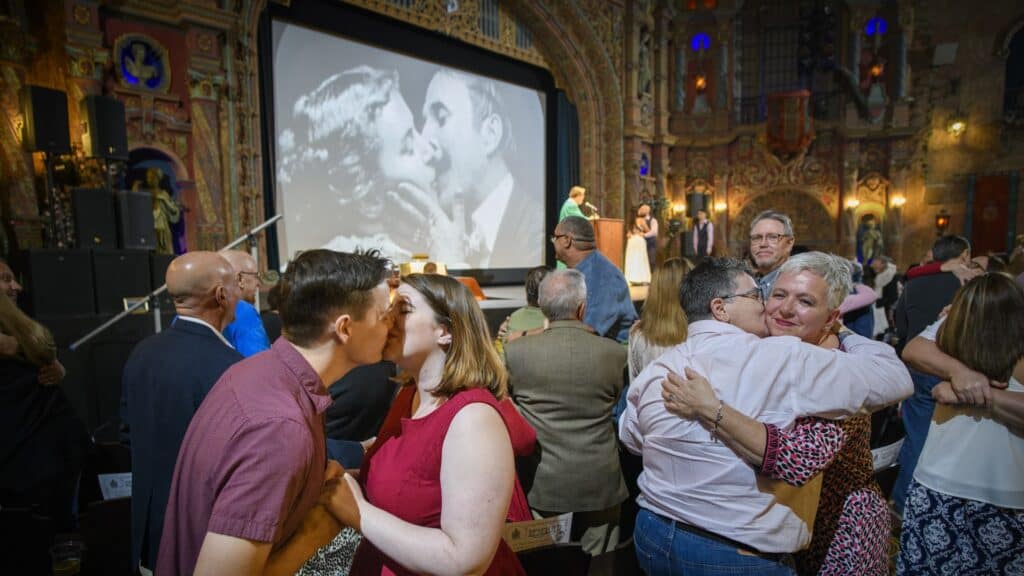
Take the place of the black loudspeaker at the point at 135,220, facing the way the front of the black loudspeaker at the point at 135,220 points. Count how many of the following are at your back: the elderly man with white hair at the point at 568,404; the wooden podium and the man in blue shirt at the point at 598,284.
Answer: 0

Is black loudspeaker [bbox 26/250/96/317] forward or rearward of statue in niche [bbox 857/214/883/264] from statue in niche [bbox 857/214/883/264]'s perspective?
forward

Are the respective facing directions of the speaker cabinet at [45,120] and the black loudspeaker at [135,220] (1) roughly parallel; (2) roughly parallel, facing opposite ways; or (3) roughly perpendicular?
roughly parallel

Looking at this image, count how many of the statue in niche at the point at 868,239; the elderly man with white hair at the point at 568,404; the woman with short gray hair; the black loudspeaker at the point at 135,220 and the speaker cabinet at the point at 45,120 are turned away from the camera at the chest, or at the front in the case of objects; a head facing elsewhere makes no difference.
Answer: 1

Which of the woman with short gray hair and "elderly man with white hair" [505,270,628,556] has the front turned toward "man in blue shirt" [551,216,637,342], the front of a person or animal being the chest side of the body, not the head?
the elderly man with white hair

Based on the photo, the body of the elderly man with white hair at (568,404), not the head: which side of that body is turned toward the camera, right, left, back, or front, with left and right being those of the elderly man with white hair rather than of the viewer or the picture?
back

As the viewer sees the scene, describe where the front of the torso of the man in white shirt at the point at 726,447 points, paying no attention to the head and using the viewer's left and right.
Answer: facing away from the viewer and to the right of the viewer

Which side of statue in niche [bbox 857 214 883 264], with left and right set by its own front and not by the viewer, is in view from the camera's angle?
front

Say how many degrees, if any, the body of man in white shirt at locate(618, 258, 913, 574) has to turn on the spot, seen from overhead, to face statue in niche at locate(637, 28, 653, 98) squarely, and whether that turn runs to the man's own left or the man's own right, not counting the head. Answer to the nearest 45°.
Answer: approximately 45° to the man's own left

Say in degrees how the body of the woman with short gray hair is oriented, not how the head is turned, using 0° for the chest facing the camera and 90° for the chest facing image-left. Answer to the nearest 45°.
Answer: approximately 45°

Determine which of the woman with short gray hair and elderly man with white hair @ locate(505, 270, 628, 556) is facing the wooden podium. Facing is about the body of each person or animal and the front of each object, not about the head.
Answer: the elderly man with white hair

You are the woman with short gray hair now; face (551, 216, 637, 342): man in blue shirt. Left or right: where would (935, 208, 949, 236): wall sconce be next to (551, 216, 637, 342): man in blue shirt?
right

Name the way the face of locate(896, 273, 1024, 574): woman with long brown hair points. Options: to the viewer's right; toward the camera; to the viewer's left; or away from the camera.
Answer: away from the camera
